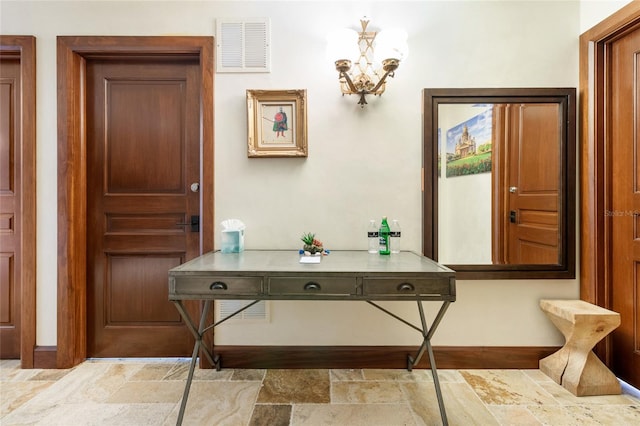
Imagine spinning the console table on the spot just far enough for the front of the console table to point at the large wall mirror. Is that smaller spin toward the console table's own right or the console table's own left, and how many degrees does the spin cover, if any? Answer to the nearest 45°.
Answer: approximately 135° to the console table's own left

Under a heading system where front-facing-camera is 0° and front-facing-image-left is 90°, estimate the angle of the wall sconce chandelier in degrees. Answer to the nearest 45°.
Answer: approximately 0°

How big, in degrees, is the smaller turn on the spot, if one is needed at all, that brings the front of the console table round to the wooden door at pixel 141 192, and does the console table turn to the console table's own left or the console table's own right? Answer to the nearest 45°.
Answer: approximately 135° to the console table's own right

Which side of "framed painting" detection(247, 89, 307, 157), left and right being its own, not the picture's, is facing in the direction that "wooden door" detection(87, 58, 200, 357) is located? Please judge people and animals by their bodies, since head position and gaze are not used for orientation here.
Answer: right

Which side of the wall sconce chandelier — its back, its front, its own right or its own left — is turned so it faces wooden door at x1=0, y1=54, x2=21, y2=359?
right

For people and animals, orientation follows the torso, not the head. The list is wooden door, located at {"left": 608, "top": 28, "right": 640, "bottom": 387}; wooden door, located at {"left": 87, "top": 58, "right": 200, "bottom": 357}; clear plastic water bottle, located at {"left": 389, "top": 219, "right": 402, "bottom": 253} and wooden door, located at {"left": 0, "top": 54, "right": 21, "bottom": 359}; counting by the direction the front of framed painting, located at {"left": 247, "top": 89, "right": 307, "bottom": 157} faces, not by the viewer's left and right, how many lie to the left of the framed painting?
2

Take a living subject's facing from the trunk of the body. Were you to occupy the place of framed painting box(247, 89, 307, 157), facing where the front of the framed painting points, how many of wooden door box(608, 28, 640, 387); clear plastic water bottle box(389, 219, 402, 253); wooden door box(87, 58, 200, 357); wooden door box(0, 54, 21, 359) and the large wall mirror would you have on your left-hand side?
3

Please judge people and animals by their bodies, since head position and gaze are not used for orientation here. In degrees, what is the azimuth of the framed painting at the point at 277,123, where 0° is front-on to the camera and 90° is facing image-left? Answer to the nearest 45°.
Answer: approximately 0°
